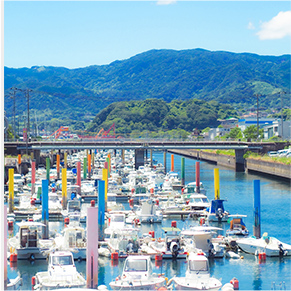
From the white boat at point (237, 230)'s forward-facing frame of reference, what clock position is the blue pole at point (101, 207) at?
The blue pole is roughly at 8 o'clock from the white boat.

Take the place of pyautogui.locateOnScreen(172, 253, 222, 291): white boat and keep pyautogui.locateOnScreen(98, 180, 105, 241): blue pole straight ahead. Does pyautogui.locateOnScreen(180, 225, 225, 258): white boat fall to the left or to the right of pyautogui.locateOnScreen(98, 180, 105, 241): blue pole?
right

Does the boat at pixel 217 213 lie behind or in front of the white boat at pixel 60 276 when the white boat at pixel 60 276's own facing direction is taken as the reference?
behind

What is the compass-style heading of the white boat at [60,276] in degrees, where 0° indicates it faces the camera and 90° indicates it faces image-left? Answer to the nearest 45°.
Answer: approximately 0°

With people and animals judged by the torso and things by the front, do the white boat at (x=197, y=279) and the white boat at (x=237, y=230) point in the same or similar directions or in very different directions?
very different directions

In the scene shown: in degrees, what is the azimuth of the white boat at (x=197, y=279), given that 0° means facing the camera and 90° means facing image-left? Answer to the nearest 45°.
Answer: approximately 0°
